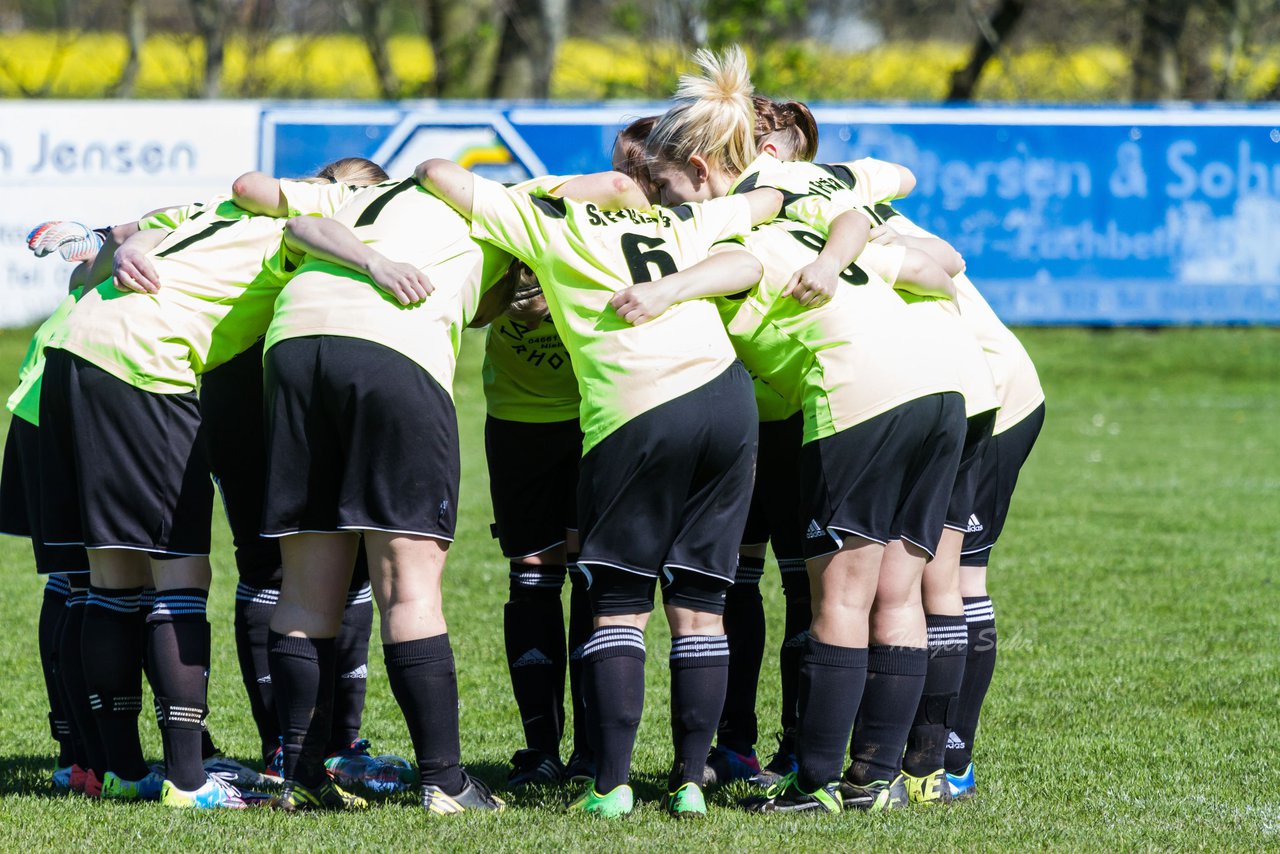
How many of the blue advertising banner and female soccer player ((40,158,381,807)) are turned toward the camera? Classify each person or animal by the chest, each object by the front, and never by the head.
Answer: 1

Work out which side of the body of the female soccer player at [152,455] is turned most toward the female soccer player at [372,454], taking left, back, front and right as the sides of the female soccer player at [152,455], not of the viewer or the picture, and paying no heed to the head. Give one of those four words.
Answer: right

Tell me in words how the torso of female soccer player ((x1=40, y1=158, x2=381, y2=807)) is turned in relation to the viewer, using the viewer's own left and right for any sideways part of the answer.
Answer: facing away from the viewer and to the right of the viewer

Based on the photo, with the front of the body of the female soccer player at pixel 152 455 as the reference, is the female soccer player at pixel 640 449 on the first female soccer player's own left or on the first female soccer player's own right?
on the first female soccer player's own right

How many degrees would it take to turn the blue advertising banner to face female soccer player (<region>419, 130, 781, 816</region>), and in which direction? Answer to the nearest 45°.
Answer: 0° — it already faces them

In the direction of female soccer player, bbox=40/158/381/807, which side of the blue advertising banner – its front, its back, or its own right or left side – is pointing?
front

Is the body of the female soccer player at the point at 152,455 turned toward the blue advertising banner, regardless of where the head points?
yes

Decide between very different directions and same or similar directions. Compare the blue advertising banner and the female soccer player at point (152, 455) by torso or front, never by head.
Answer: very different directions
